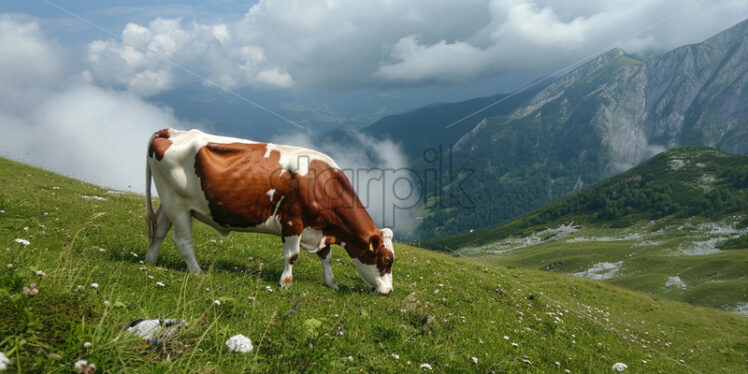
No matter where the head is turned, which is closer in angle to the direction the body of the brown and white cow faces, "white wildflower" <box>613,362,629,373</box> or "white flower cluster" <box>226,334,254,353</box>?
the white wildflower

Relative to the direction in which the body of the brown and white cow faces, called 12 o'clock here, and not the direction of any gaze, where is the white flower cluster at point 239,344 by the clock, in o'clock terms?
The white flower cluster is roughly at 3 o'clock from the brown and white cow.

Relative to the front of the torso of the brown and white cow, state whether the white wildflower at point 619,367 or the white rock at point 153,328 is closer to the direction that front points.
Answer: the white wildflower

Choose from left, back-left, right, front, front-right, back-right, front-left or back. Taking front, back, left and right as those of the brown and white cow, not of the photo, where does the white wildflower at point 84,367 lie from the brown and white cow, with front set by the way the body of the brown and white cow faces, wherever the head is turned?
right

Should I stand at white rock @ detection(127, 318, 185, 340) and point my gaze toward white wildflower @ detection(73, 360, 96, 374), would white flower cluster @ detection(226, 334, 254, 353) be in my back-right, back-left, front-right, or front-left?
back-left

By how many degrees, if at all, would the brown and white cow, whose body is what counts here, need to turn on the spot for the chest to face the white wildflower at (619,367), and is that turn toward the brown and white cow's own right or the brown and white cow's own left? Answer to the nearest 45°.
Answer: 0° — it already faces it

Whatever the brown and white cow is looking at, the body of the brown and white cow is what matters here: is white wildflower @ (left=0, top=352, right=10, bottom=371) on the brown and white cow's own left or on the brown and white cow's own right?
on the brown and white cow's own right

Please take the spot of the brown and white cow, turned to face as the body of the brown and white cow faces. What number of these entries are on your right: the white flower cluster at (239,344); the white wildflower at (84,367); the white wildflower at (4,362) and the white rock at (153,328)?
4

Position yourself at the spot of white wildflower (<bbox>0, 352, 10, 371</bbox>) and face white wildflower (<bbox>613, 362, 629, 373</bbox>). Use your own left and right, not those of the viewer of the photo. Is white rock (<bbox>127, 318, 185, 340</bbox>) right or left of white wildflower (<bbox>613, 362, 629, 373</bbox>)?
left

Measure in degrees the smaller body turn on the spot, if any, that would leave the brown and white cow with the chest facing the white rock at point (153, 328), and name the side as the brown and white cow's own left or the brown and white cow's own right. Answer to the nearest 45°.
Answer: approximately 90° to the brown and white cow's own right

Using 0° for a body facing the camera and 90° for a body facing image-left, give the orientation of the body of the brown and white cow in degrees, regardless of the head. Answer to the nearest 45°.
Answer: approximately 270°
